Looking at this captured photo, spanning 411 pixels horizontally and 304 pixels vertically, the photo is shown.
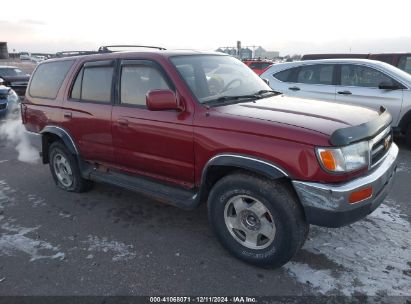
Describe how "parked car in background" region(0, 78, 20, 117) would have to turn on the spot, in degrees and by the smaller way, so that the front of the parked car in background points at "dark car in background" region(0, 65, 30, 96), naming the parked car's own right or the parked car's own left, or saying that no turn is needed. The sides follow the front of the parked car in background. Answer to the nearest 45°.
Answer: approximately 135° to the parked car's own left

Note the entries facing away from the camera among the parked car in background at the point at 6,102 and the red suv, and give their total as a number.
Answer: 0

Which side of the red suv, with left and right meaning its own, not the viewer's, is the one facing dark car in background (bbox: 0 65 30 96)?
back

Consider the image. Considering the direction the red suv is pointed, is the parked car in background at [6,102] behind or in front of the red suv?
behind

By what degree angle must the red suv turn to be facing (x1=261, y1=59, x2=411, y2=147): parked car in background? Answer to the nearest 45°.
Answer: approximately 90° to its left

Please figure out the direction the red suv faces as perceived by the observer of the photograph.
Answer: facing the viewer and to the right of the viewer

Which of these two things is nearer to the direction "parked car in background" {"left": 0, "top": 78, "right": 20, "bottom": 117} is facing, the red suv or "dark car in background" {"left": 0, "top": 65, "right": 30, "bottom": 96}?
the red suv

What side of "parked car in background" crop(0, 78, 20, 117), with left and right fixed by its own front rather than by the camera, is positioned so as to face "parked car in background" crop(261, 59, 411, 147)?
front
